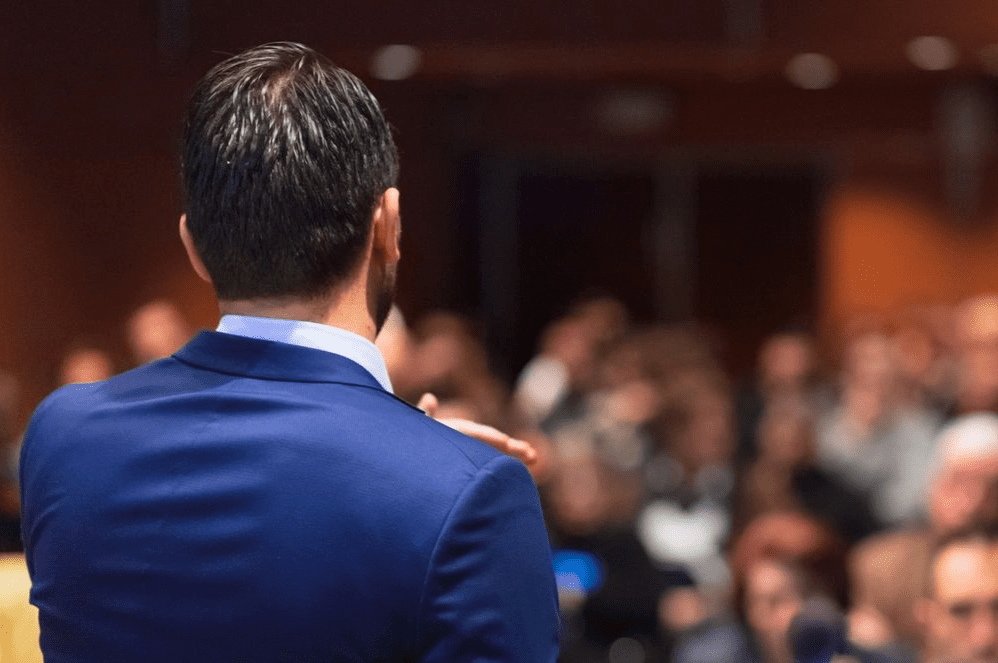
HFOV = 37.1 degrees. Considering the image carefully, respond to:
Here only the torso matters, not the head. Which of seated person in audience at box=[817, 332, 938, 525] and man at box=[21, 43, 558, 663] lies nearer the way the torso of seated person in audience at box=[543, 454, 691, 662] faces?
the man

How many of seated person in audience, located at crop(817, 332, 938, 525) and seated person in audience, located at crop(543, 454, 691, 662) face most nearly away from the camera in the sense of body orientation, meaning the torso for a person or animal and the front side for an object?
0

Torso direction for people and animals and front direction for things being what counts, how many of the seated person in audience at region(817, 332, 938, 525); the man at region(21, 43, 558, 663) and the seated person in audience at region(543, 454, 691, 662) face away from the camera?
1

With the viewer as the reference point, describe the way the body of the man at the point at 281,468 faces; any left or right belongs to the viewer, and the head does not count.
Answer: facing away from the viewer

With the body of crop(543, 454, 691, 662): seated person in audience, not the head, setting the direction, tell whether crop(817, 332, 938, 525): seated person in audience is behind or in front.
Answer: behind

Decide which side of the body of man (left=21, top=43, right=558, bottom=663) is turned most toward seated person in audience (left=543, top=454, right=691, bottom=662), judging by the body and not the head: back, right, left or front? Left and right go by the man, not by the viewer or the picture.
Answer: front

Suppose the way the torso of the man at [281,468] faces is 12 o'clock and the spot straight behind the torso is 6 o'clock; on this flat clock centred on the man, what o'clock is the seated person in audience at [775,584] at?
The seated person in audience is roughly at 1 o'clock from the man.

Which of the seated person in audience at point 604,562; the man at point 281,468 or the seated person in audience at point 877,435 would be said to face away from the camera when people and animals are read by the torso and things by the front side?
the man

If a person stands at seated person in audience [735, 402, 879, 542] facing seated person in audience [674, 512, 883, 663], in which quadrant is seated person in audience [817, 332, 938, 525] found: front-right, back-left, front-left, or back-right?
back-left

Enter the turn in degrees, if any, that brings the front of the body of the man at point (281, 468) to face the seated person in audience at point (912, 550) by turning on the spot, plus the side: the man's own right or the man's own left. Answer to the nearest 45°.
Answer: approximately 45° to the man's own right

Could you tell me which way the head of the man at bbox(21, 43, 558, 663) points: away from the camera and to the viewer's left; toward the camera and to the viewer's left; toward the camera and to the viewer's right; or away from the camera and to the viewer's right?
away from the camera and to the viewer's right

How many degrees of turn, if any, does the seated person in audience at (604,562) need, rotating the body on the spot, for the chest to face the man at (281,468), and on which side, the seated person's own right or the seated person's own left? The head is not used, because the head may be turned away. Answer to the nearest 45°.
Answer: approximately 45° to the seated person's own left

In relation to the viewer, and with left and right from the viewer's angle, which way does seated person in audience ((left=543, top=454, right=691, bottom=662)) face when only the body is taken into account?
facing the viewer and to the left of the viewer

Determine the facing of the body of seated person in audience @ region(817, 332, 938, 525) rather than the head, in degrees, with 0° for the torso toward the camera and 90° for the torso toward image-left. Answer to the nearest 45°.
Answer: approximately 45°

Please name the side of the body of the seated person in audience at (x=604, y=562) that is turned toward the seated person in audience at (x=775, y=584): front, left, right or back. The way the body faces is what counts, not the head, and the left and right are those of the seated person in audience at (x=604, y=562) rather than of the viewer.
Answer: left
